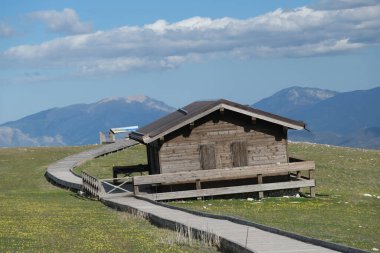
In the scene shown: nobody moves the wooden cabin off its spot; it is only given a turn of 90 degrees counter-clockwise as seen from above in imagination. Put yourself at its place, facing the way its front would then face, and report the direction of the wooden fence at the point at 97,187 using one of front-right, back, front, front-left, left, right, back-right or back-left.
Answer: back

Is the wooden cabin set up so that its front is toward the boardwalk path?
yes

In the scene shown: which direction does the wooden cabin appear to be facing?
toward the camera
